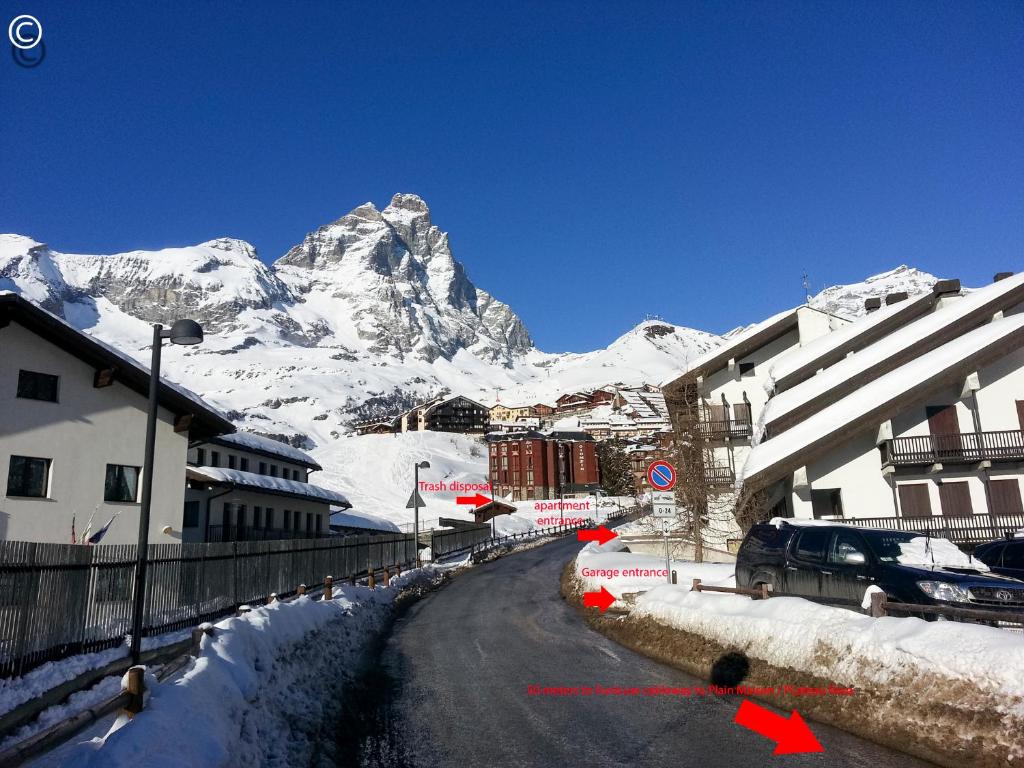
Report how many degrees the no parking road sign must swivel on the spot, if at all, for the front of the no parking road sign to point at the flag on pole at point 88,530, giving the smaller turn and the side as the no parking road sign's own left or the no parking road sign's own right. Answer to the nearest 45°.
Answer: approximately 90° to the no parking road sign's own right

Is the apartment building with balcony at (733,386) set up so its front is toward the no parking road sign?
yes

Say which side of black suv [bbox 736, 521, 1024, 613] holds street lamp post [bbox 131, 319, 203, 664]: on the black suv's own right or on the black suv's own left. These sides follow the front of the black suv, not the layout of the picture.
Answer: on the black suv's own right

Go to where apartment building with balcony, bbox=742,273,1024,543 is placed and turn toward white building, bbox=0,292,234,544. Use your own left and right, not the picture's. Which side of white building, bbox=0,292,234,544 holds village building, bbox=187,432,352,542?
right

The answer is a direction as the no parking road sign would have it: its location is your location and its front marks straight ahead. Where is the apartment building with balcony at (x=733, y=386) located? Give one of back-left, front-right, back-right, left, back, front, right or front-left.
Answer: back

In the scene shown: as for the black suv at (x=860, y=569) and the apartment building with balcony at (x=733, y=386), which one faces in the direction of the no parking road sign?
the apartment building with balcony

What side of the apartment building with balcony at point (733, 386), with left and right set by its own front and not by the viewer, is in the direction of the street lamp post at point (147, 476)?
front

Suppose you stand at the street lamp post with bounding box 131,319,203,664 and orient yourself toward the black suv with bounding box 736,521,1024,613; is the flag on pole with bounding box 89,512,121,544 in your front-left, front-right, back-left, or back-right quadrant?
back-left
